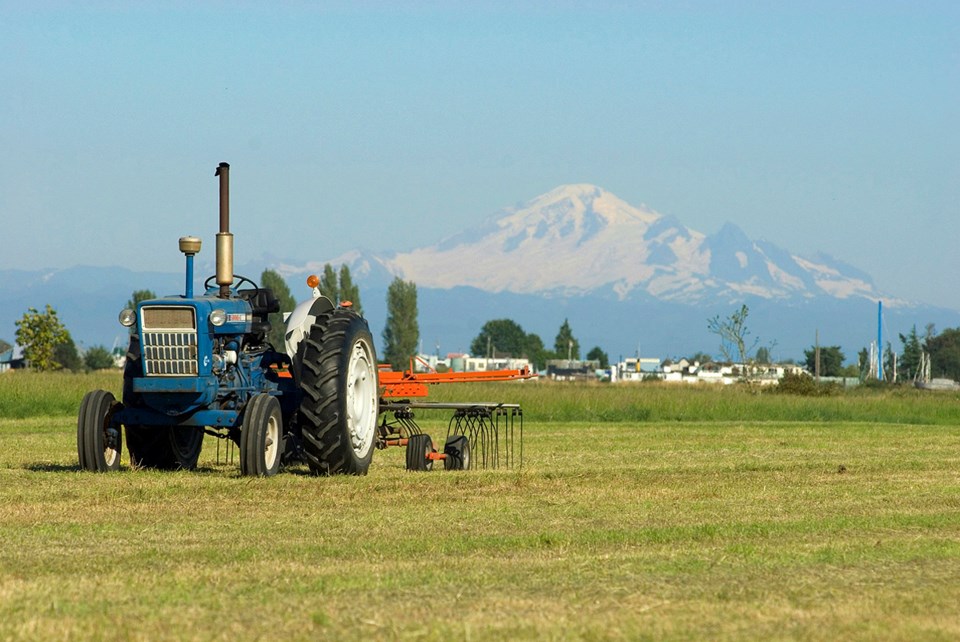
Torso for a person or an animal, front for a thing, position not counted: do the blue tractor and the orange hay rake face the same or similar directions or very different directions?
same or similar directions

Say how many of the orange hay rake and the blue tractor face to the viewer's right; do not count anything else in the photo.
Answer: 0

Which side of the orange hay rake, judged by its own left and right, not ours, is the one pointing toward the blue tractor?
front

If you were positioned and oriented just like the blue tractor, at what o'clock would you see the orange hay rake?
The orange hay rake is roughly at 6 o'clock from the blue tractor.

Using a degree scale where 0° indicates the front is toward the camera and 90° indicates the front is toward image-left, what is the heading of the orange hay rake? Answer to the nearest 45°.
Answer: approximately 45°
